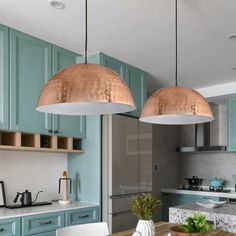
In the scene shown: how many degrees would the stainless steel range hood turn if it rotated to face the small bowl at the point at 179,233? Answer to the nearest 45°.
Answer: approximately 45° to its left

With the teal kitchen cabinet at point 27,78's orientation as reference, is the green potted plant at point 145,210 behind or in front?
in front

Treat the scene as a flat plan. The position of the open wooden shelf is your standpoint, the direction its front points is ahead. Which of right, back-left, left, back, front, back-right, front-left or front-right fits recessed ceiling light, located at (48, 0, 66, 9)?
front-right

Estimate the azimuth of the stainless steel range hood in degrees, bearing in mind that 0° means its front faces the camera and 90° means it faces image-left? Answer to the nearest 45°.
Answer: approximately 45°

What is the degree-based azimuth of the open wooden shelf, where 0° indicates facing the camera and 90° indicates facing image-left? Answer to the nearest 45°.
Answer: approximately 315°

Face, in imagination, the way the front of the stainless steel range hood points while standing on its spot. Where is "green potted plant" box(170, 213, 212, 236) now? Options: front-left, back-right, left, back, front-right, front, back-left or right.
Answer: front-left
